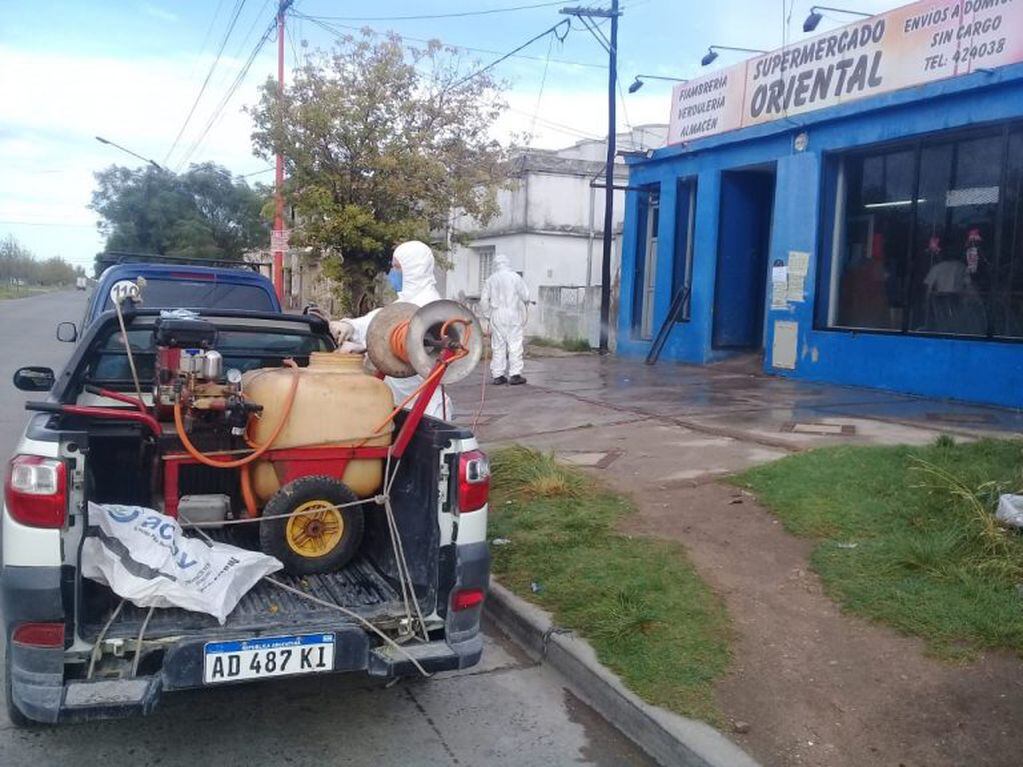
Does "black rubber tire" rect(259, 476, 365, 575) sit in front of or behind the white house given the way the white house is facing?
in front

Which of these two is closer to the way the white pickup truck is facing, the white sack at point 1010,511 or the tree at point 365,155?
the tree

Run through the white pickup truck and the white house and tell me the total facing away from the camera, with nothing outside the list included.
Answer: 1

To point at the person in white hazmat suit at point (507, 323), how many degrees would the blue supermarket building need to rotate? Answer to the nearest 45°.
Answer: approximately 45° to its right

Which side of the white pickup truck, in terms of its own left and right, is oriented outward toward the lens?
back

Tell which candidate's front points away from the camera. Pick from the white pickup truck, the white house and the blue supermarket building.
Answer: the white pickup truck

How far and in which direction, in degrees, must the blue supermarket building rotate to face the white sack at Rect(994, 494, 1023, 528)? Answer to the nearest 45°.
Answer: approximately 45° to its left

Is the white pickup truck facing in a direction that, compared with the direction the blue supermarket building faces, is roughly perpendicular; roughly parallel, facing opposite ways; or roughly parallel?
roughly perpendicular
